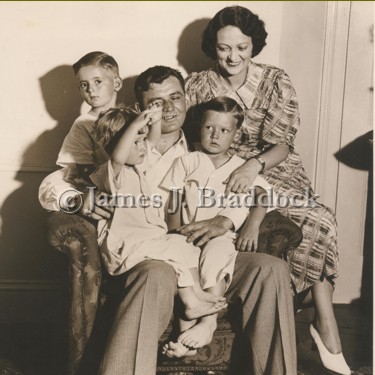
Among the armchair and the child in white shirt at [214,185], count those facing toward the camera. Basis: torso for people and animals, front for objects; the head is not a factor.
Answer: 2

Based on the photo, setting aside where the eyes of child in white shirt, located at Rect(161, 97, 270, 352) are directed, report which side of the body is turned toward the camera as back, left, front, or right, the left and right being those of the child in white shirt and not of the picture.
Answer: front

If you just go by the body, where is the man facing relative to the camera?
toward the camera

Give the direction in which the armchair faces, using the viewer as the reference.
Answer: facing the viewer
